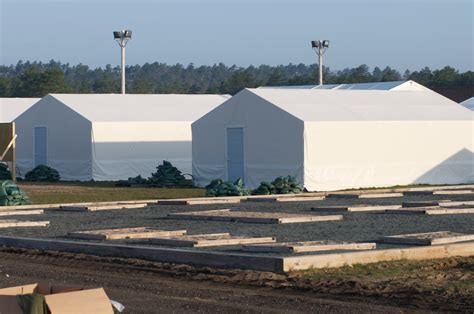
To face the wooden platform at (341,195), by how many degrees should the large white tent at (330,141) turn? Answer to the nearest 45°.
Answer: approximately 45° to its left

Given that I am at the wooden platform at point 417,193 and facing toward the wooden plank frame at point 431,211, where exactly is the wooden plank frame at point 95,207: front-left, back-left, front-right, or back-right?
front-right

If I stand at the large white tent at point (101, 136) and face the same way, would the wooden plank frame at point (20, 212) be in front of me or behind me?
in front

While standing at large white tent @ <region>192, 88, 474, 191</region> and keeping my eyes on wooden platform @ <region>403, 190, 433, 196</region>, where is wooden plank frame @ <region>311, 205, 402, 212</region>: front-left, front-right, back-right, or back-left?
front-right

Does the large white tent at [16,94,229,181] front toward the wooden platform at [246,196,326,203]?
no

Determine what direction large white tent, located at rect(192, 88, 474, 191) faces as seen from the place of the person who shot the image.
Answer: facing the viewer and to the left of the viewer

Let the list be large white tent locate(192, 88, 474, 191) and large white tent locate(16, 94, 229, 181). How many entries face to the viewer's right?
0

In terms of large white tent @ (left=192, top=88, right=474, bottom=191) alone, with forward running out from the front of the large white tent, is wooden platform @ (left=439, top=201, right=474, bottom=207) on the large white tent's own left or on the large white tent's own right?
on the large white tent's own left

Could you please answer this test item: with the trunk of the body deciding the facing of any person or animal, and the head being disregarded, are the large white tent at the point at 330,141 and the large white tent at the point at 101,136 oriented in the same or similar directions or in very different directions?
same or similar directions

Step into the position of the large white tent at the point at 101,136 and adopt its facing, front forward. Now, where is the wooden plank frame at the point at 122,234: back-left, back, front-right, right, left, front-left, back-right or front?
front-left

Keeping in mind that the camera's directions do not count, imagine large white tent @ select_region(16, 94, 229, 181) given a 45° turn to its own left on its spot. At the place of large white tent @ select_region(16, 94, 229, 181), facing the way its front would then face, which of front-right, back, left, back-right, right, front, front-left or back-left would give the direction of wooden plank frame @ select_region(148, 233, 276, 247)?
front

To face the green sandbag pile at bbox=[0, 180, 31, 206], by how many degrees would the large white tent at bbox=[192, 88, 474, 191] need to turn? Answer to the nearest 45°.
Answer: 0° — it already faces it
